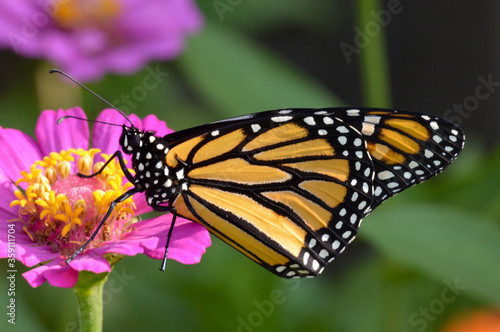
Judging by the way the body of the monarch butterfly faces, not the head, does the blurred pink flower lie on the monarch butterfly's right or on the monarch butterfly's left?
on the monarch butterfly's right

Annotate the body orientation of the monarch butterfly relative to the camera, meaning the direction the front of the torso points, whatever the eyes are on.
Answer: to the viewer's left
